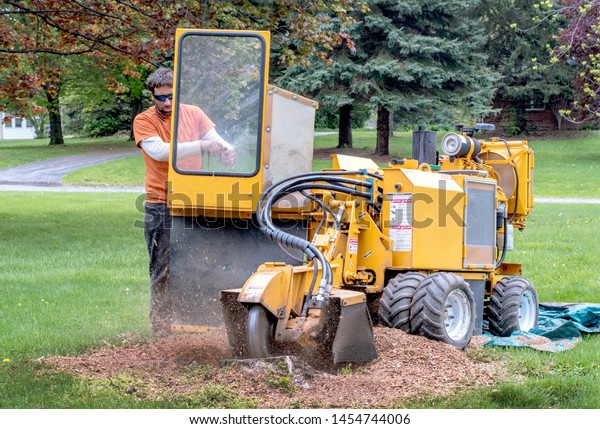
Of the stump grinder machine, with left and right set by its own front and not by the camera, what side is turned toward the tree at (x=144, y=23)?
right

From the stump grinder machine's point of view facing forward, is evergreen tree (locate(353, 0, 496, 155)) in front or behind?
behind

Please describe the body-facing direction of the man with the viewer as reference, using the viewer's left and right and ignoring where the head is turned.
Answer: facing the viewer and to the right of the viewer

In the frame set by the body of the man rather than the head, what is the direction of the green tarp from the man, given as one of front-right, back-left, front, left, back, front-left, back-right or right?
front-left

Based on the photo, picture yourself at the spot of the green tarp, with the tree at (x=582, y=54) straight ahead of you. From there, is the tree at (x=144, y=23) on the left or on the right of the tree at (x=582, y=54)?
left

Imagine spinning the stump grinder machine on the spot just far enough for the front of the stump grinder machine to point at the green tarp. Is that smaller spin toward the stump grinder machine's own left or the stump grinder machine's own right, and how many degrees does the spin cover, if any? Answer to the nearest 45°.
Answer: approximately 180°

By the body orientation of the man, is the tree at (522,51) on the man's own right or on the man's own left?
on the man's own left

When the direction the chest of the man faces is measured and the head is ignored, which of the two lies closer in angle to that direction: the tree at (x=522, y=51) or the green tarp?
the green tarp

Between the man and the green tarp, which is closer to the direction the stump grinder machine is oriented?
the man

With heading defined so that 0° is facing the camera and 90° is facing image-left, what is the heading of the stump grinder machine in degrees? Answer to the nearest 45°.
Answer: approximately 45°

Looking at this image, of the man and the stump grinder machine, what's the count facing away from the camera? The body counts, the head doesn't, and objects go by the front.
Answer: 0
